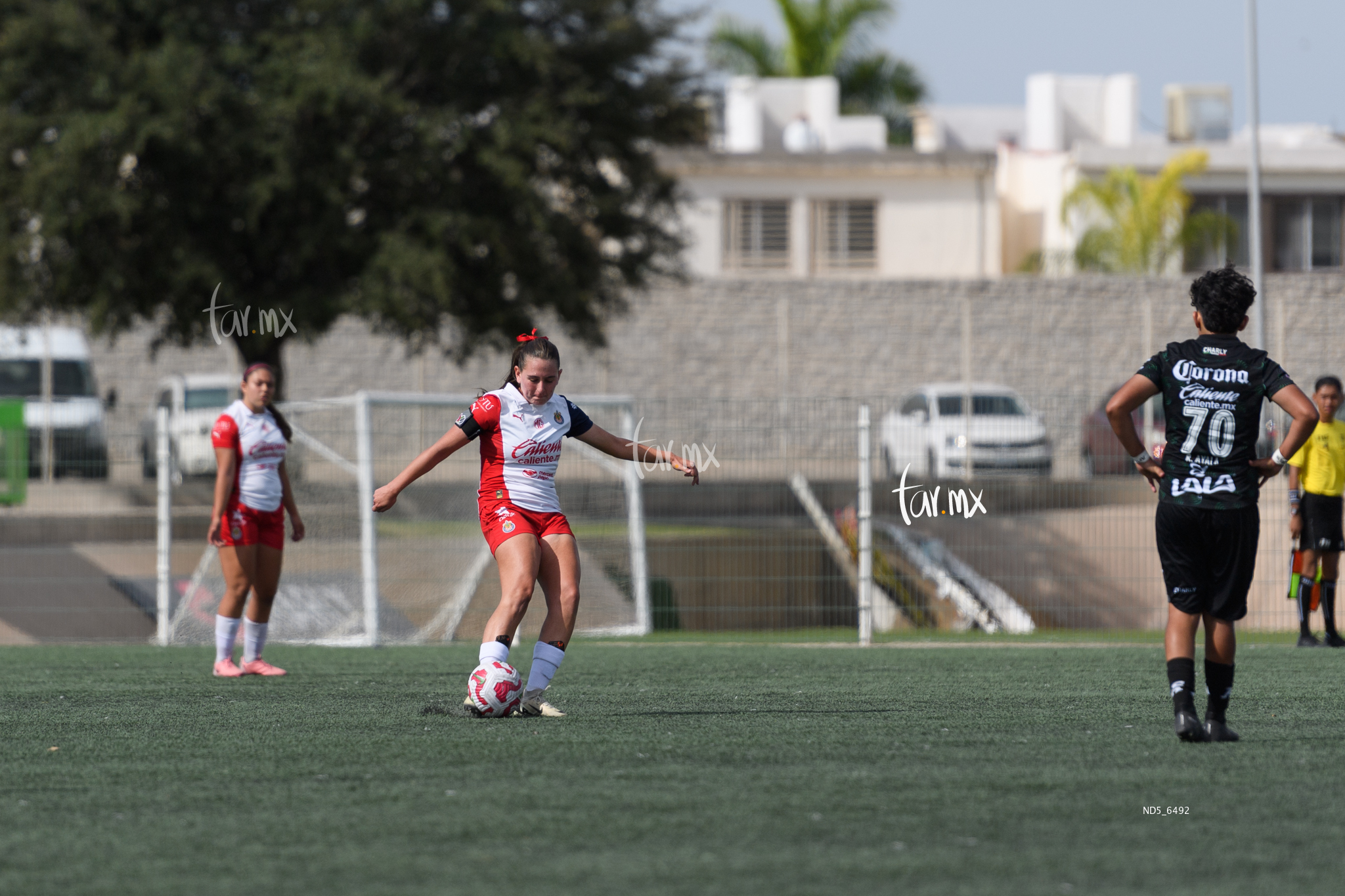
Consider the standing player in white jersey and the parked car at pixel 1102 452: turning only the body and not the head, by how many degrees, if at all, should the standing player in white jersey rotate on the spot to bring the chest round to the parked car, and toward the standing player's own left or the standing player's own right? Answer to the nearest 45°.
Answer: approximately 90° to the standing player's own left

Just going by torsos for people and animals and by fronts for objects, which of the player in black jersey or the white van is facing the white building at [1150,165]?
the player in black jersey

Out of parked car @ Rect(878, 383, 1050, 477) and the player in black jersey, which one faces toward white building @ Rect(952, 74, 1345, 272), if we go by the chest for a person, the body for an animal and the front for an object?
the player in black jersey

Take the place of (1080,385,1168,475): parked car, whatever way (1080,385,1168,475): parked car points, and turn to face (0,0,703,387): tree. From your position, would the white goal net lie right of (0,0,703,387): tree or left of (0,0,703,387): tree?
left

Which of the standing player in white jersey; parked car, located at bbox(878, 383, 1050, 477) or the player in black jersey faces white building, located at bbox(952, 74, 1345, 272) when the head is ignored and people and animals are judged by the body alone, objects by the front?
the player in black jersey

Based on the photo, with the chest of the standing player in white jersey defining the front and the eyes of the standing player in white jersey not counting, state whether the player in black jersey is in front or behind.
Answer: in front

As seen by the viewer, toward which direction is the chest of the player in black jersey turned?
away from the camera

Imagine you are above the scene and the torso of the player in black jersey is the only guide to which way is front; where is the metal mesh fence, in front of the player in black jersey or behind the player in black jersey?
in front

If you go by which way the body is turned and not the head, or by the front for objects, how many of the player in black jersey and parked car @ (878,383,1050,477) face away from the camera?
1

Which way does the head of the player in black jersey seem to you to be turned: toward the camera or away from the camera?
away from the camera

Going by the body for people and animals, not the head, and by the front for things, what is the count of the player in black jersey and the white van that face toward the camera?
1
